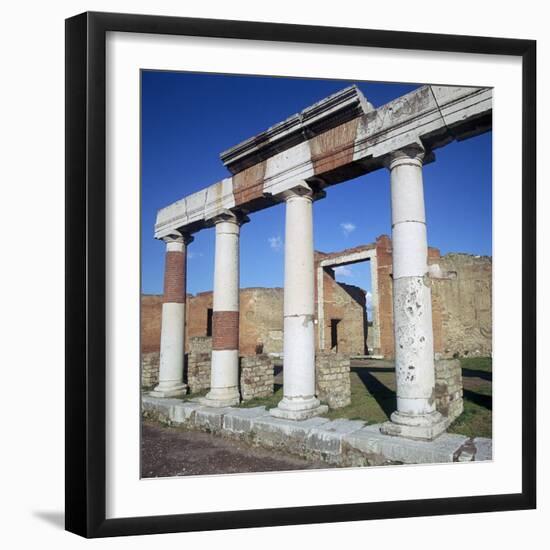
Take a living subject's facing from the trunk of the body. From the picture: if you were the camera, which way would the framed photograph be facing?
facing the viewer and to the right of the viewer
